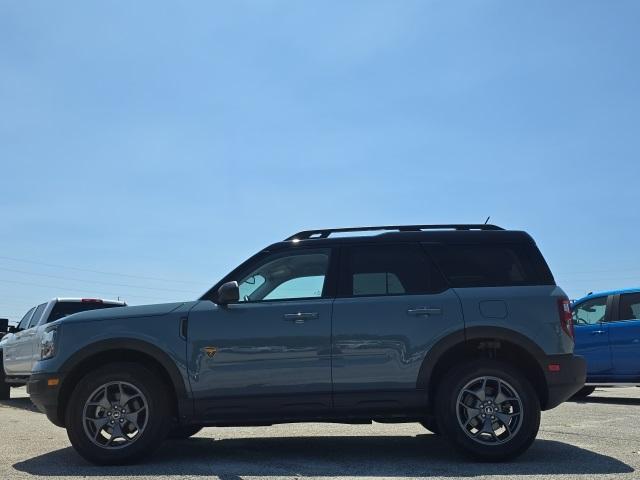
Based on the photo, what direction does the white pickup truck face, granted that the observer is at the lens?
facing away from the viewer and to the left of the viewer

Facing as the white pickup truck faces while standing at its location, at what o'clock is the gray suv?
The gray suv is roughly at 7 o'clock from the white pickup truck.

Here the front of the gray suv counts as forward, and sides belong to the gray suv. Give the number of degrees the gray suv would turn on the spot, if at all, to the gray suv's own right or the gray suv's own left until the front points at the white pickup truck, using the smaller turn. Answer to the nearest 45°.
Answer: approximately 45° to the gray suv's own right

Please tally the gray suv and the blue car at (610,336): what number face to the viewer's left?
2

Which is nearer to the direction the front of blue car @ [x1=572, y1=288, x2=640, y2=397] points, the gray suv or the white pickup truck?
the white pickup truck

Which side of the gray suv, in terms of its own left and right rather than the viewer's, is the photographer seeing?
left

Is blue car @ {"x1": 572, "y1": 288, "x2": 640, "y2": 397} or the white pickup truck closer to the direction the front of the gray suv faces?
the white pickup truck

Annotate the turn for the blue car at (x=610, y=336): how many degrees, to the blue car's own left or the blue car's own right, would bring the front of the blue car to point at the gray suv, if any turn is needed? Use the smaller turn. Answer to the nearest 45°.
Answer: approximately 90° to the blue car's own left

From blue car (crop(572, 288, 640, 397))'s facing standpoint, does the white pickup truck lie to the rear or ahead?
ahead

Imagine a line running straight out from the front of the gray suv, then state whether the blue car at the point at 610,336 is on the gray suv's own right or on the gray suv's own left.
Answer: on the gray suv's own right

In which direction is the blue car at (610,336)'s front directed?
to the viewer's left
